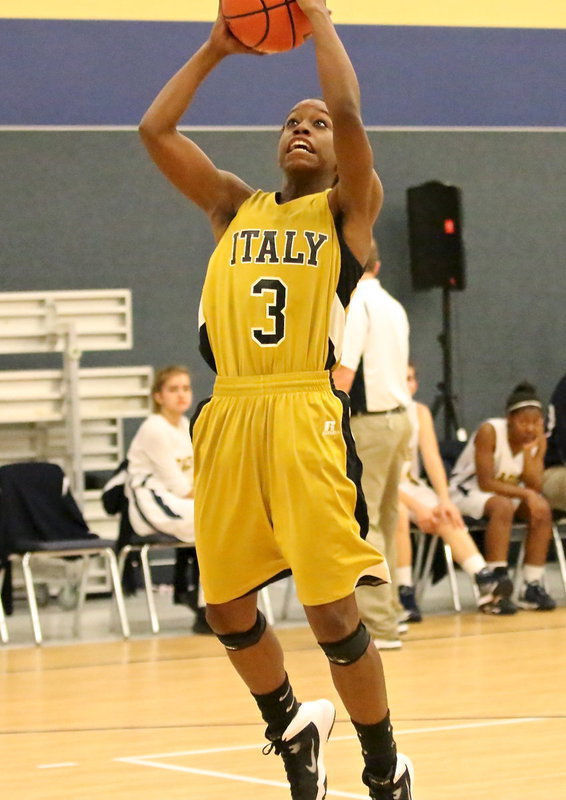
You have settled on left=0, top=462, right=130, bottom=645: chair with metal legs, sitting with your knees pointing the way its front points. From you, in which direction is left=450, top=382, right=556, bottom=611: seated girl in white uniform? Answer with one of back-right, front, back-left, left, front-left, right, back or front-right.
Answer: front-left

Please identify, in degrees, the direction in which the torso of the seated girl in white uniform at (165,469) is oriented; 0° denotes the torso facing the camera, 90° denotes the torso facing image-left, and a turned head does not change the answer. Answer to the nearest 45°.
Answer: approximately 315°

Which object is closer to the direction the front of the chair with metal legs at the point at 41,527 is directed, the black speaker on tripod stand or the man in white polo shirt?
the man in white polo shirt

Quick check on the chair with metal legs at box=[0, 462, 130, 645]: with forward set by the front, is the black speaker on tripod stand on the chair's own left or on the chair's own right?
on the chair's own left

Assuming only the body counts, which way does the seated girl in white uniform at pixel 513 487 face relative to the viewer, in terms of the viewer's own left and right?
facing the viewer and to the right of the viewer

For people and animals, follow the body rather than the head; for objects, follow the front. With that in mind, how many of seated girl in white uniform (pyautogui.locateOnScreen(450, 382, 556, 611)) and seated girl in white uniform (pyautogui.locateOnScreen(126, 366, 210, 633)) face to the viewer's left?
0
